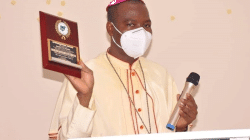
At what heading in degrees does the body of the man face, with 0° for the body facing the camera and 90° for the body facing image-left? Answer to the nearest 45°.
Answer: approximately 315°
